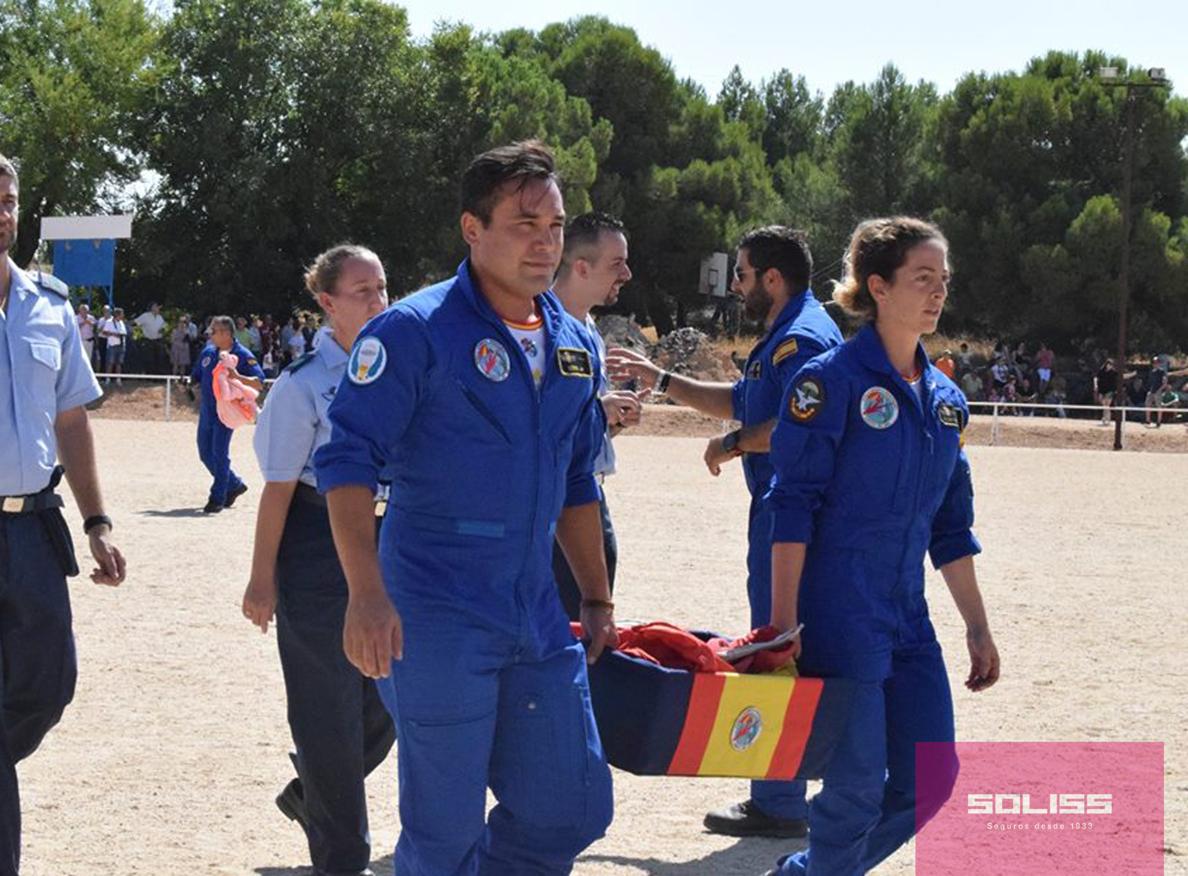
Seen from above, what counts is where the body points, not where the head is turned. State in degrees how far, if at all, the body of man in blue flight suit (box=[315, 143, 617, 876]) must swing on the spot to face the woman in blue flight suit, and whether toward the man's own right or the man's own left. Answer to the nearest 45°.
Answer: approximately 90° to the man's own left

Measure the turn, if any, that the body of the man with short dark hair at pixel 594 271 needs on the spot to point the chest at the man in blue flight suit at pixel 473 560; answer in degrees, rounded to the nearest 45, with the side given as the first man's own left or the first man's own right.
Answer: approximately 90° to the first man's own right

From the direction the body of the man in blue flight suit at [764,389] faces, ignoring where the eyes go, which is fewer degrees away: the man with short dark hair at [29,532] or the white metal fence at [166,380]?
the man with short dark hair

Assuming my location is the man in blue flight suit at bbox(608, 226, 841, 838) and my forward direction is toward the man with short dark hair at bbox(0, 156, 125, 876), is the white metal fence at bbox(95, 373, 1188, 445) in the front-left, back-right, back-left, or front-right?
back-right

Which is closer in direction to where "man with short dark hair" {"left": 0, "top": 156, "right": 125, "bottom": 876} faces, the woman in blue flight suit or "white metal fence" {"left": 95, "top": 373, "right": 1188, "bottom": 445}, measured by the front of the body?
the woman in blue flight suit

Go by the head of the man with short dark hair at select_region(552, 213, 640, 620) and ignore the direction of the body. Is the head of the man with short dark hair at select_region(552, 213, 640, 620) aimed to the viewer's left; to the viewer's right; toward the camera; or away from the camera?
to the viewer's right

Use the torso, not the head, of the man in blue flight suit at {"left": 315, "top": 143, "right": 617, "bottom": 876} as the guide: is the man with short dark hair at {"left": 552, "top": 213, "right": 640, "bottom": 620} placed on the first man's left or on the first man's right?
on the first man's left

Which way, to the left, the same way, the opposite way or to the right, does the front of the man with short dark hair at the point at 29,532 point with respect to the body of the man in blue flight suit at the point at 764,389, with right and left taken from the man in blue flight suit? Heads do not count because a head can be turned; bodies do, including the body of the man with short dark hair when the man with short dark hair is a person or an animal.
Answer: to the left

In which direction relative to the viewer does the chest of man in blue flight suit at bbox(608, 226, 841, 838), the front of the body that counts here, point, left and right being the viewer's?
facing to the left of the viewer

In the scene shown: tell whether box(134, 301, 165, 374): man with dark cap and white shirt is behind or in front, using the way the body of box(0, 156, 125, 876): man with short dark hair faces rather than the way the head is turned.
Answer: behind
